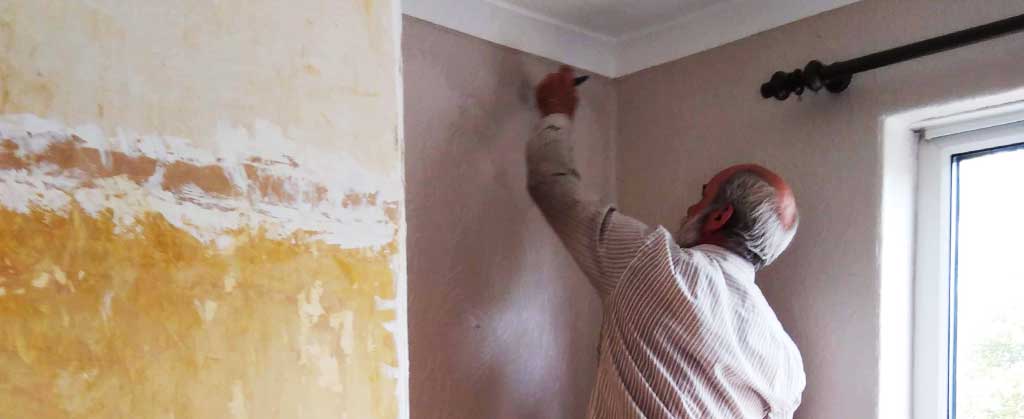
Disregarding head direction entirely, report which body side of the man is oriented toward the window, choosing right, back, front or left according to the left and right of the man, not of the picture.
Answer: right

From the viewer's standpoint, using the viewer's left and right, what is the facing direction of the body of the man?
facing away from the viewer and to the left of the viewer
